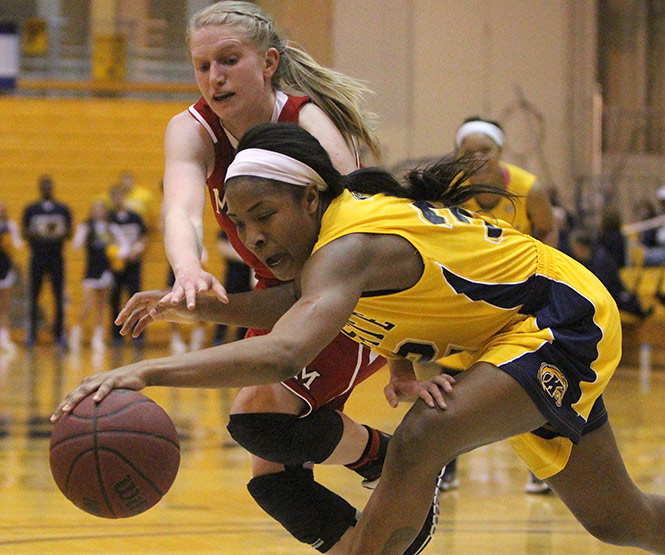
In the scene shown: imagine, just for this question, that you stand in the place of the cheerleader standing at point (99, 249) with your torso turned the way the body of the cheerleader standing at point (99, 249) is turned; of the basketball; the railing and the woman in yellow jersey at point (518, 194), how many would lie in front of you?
2

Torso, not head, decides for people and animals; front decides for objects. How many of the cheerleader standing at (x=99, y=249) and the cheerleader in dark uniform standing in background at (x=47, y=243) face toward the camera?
2

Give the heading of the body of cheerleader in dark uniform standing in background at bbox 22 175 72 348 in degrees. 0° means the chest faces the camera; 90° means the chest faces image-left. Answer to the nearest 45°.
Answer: approximately 0°

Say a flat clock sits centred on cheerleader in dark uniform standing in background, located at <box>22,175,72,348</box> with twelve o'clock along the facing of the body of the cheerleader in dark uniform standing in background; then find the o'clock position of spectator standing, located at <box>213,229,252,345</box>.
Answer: The spectator standing is roughly at 10 o'clock from the cheerleader in dark uniform standing in background.

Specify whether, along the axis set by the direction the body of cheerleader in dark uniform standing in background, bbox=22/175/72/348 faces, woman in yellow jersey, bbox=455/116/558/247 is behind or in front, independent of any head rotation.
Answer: in front

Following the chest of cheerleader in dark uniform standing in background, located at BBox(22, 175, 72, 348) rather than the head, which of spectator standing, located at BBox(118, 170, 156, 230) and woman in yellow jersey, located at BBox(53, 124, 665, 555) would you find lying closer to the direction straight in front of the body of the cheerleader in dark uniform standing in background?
the woman in yellow jersey

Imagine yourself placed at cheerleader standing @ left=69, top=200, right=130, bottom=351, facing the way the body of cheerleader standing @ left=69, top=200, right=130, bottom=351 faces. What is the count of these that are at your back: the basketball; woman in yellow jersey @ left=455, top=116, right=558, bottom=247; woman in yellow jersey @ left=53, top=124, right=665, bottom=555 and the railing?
1

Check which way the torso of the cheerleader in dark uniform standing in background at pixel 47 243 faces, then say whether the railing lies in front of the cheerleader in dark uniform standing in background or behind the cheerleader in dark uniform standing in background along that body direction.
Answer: behind
